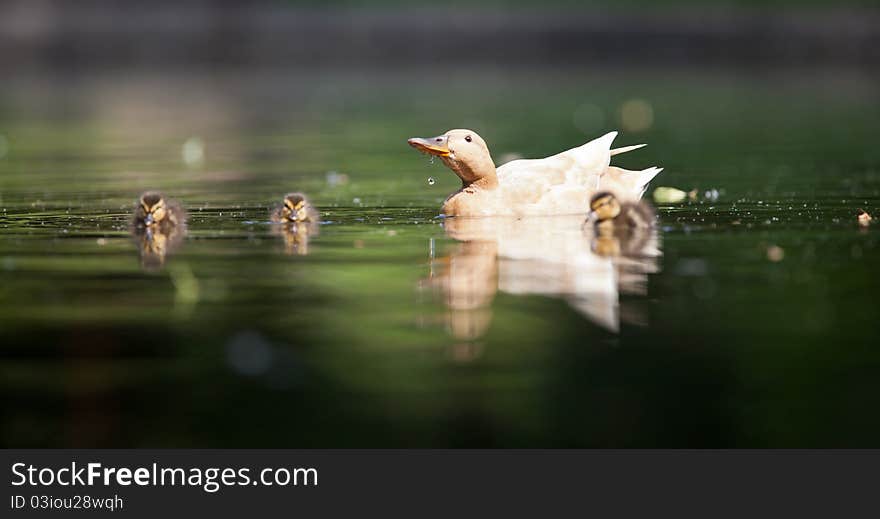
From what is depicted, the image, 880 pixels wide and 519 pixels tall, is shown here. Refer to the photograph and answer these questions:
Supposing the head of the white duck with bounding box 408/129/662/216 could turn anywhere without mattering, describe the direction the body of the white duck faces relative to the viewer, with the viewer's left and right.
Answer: facing to the left of the viewer

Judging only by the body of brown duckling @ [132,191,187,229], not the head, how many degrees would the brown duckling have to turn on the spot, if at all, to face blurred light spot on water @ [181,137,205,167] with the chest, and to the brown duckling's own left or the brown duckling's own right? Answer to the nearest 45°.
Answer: approximately 135° to the brown duckling's own right

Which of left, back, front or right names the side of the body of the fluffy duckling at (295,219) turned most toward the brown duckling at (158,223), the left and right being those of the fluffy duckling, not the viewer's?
right

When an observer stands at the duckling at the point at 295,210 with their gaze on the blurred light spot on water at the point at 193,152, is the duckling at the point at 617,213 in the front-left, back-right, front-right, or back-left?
back-right

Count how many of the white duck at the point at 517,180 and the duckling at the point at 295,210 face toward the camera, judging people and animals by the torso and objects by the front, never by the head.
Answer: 1

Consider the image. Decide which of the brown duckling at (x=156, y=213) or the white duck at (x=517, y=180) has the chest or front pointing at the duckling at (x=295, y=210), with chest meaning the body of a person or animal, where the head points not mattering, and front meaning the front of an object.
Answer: the white duck

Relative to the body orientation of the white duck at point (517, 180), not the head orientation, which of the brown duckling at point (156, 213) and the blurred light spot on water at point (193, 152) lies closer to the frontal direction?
the brown duckling
